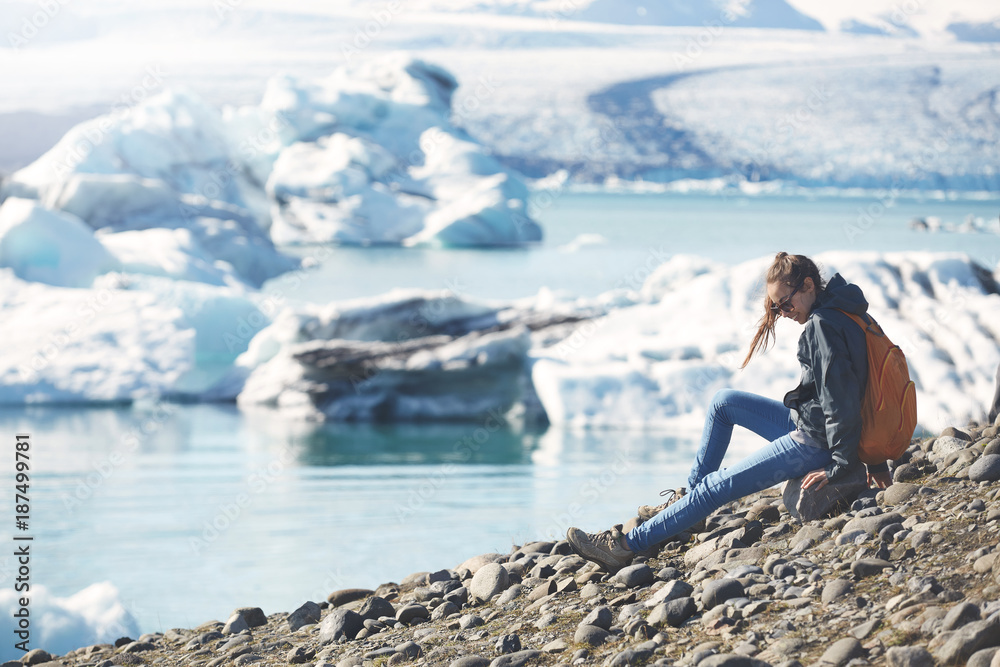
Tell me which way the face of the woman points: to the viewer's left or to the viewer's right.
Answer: to the viewer's left

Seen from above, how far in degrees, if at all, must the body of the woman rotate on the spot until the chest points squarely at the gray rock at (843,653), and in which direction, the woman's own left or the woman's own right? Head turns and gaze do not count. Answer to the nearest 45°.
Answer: approximately 90° to the woman's own left

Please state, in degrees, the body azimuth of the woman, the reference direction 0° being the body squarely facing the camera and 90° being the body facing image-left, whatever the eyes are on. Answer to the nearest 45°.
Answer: approximately 90°

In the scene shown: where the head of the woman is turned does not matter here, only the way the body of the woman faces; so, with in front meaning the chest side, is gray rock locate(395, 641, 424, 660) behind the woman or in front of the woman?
in front

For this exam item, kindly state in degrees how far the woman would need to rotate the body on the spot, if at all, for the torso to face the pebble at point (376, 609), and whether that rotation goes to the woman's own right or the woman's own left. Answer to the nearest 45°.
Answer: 0° — they already face it

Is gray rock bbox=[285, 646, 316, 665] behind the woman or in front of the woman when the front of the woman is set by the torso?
in front

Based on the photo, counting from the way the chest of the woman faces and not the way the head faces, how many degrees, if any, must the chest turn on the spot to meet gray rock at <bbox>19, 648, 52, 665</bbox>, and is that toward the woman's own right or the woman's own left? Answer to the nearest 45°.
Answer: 0° — they already face it

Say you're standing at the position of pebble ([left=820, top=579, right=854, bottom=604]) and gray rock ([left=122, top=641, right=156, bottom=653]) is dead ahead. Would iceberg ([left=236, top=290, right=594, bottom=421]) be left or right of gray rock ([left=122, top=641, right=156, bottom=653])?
right

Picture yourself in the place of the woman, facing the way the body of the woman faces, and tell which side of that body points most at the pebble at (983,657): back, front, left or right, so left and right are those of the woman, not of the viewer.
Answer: left
